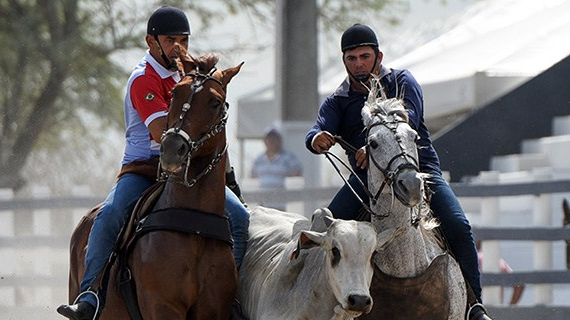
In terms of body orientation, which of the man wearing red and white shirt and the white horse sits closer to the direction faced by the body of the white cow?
the white horse

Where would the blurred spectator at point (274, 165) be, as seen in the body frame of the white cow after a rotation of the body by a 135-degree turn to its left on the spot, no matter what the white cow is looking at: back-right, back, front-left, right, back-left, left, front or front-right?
front

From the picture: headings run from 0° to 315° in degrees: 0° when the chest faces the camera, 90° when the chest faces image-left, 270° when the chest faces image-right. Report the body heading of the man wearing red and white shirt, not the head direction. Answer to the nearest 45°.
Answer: approximately 315°

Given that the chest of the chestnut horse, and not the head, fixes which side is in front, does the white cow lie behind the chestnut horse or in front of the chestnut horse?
in front

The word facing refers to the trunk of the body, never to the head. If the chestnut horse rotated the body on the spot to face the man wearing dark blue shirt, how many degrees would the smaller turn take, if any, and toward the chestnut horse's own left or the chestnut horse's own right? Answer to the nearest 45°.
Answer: approximately 45° to the chestnut horse's own left

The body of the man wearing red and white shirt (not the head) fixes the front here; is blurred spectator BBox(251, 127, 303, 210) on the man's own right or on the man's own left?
on the man's own left
